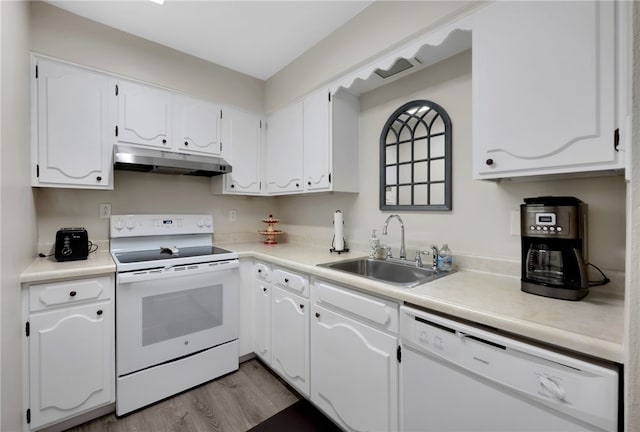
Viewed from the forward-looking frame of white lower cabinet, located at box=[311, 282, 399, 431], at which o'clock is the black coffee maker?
The black coffee maker is roughly at 8 o'clock from the white lower cabinet.

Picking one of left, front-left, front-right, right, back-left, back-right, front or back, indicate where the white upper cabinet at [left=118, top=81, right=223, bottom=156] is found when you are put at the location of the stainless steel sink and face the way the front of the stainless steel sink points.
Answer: front-right

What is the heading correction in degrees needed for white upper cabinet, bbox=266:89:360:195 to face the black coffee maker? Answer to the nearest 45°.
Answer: approximately 90° to its left

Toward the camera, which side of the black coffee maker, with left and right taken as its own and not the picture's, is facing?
front

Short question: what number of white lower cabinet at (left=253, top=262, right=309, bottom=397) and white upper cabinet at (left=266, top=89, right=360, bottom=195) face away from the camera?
0

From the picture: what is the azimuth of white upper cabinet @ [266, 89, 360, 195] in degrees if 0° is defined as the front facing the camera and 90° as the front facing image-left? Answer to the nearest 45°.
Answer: approximately 45°

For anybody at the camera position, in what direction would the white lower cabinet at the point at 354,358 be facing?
facing the viewer and to the left of the viewer

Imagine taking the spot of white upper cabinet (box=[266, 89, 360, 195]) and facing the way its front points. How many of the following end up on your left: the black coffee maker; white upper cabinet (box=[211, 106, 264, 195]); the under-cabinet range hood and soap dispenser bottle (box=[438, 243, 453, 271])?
2

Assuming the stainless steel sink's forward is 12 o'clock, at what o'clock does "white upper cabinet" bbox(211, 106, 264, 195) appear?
The white upper cabinet is roughly at 2 o'clock from the stainless steel sink.
